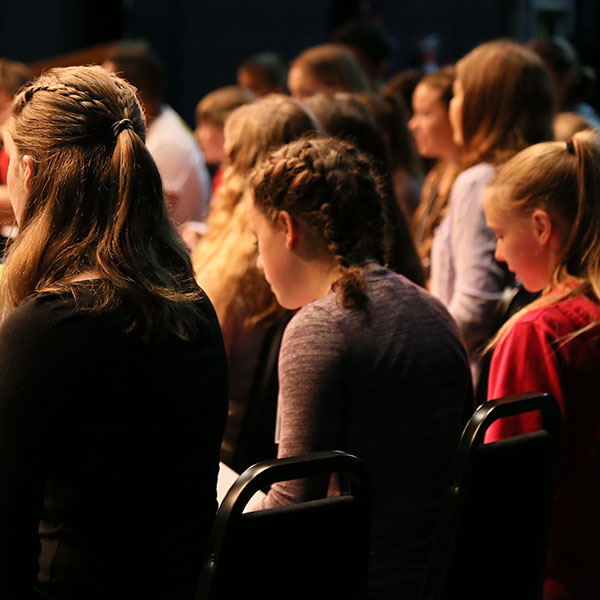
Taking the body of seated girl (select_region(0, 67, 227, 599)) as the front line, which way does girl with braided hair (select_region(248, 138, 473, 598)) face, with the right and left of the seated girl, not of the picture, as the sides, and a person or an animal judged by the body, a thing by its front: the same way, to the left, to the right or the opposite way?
the same way

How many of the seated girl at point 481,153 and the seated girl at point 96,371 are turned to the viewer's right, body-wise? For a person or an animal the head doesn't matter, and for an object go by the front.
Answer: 0

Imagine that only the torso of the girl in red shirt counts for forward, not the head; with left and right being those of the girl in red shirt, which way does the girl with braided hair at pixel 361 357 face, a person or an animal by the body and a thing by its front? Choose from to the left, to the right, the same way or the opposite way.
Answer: the same way

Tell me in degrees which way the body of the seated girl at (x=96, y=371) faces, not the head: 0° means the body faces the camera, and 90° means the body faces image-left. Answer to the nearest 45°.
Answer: approximately 135°

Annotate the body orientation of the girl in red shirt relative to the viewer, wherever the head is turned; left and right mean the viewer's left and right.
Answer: facing away from the viewer and to the left of the viewer

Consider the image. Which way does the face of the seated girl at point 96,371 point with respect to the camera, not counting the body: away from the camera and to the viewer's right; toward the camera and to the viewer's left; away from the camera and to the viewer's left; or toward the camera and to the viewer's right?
away from the camera and to the viewer's left

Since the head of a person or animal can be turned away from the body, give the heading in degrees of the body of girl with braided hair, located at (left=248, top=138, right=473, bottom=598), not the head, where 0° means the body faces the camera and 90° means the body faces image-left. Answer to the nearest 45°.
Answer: approximately 135°

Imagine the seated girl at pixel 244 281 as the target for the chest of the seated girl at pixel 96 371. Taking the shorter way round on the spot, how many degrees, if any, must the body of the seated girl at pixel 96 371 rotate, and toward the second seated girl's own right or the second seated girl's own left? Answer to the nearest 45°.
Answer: approximately 45° to the second seated girl's own right

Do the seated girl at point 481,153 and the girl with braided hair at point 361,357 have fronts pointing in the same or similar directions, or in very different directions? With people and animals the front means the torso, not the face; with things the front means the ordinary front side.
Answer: same or similar directions

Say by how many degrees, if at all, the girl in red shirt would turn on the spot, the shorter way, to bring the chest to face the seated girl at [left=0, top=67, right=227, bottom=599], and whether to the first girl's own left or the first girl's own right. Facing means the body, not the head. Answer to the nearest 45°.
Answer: approximately 90° to the first girl's own left

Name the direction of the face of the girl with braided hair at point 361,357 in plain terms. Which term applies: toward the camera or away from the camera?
away from the camera

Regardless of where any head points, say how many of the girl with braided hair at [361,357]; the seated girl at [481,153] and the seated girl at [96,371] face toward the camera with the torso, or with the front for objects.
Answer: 0

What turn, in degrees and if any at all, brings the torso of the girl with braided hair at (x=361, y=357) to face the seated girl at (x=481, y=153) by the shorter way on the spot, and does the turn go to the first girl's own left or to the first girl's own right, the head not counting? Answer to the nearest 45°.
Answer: approximately 45° to the first girl's own right

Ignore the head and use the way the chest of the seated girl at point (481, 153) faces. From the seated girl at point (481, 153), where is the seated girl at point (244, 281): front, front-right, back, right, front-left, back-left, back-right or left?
left
